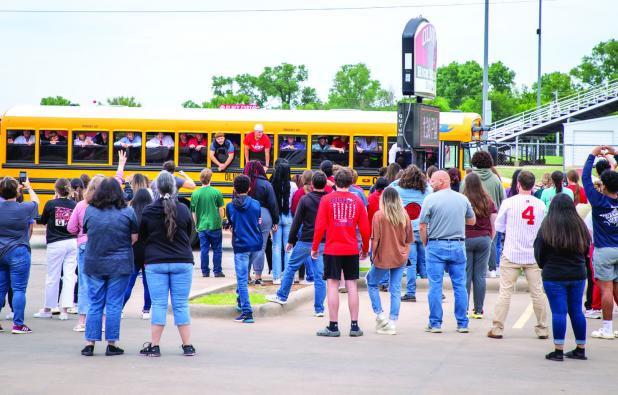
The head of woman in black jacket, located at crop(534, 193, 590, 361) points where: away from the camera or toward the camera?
away from the camera

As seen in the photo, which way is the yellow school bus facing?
to the viewer's right

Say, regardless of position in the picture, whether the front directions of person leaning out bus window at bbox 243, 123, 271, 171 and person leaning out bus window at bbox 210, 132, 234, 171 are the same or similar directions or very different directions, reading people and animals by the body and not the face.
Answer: same or similar directions

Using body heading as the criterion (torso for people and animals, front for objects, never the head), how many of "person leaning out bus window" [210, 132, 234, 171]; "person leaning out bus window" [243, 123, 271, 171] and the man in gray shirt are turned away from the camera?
1

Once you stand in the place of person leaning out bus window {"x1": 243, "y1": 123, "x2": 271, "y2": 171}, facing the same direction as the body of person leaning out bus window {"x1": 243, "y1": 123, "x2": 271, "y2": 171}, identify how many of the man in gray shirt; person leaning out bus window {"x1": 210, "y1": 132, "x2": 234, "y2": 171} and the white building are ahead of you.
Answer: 1

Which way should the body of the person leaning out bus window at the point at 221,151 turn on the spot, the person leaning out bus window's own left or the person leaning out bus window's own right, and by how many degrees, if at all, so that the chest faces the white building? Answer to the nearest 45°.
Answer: approximately 135° to the person leaning out bus window's own left

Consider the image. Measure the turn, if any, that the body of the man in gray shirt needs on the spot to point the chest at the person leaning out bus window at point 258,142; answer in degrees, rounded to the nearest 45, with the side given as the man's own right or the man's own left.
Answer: approximately 45° to the man's own left

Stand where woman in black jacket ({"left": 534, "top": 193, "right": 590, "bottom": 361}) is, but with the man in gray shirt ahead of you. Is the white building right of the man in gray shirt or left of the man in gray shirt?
right

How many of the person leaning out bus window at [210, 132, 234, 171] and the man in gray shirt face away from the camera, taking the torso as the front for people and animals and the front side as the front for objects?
1

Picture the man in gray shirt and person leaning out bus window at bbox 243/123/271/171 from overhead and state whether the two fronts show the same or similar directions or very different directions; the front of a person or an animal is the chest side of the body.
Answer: very different directions

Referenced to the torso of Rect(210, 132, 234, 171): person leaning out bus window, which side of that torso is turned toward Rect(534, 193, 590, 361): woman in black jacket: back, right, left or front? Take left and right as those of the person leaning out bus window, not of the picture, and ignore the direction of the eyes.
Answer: front

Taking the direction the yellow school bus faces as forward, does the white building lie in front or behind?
in front

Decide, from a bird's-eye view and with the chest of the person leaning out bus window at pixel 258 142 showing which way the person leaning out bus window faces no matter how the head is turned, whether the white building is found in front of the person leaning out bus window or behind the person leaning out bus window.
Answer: behind

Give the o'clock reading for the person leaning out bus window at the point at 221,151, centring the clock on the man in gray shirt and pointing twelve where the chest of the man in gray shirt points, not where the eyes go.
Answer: The person leaning out bus window is roughly at 11 o'clock from the man in gray shirt.

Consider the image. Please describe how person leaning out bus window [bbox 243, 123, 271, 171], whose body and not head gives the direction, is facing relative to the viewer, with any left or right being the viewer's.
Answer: facing the viewer

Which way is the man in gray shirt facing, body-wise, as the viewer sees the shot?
away from the camera
